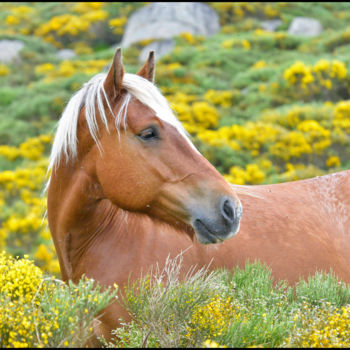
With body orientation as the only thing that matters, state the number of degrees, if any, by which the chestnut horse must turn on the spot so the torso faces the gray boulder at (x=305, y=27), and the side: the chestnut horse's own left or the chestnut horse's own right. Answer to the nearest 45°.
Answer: approximately 90° to the chestnut horse's own right

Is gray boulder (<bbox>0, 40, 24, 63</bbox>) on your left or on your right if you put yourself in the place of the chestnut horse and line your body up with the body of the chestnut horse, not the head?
on your right

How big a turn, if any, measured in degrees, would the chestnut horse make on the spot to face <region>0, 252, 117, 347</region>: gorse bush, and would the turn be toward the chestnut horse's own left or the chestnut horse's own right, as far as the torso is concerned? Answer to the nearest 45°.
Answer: approximately 90° to the chestnut horse's own left

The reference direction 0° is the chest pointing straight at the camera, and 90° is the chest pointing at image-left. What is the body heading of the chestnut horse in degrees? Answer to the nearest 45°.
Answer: approximately 90°

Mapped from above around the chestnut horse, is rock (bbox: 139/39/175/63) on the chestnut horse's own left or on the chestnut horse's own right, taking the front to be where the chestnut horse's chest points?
on the chestnut horse's own right

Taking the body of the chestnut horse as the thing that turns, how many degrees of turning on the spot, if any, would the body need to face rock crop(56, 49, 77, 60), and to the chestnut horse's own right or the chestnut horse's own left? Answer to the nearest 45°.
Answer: approximately 90° to the chestnut horse's own right

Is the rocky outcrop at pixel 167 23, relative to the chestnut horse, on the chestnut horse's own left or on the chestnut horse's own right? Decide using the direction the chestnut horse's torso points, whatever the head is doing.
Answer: on the chestnut horse's own right

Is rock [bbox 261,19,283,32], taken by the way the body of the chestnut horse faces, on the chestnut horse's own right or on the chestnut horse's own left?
on the chestnut horse's own right
